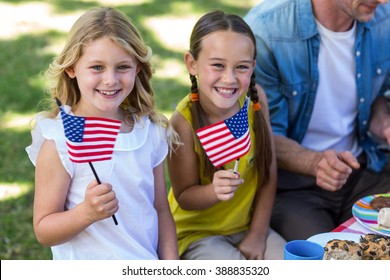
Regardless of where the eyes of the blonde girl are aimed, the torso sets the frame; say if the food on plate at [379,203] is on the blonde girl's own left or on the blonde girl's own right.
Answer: on the blonde girl's own left

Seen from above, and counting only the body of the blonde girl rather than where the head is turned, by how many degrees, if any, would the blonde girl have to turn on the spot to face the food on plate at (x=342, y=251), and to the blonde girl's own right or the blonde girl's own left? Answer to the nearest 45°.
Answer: approximately 45° to the blonde girl's own left

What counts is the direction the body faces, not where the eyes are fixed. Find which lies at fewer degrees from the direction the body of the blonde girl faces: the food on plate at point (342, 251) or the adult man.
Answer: the food on plate

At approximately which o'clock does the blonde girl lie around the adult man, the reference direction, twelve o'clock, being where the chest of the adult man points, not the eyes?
The blonde girl is roughly at 3 o'clock from the adult man.

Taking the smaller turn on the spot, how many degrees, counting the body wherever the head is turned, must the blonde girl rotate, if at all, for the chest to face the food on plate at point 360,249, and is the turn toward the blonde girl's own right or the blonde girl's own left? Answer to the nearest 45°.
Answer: approximately 45° to the blonde girl's own left

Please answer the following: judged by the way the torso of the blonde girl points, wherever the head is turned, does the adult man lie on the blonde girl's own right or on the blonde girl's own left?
on the blonde girl's own left

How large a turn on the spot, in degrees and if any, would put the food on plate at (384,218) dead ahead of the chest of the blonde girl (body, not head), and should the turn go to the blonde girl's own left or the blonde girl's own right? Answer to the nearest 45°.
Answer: approximately 90° to the blonde girl's own left

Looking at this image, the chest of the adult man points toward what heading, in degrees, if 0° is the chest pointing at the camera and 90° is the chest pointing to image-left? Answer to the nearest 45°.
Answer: approximately 315°
